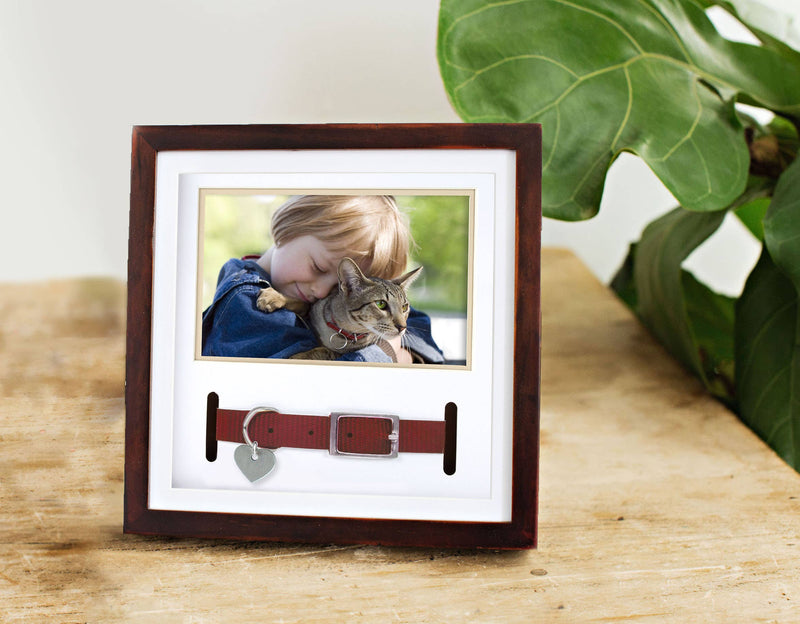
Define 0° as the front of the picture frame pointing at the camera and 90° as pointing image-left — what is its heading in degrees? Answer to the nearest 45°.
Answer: approximately 0°
